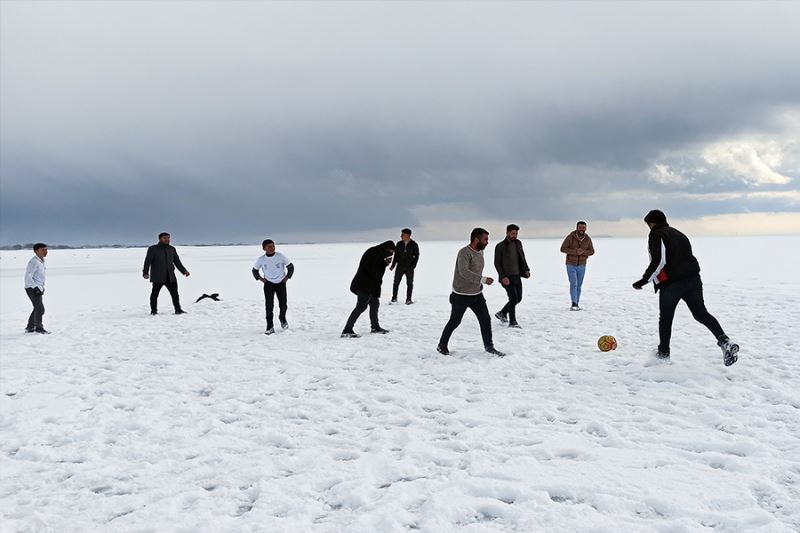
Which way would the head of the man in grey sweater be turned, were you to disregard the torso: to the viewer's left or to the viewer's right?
to the viewer's right

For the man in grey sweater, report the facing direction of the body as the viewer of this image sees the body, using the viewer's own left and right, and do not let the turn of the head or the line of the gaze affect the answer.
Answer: facing to the right of the viewer

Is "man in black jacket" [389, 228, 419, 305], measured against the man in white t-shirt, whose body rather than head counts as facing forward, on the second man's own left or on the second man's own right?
on the second man's own left

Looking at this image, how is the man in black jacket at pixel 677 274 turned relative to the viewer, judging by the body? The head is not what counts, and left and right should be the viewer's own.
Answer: facing away from the viewer and to the left of the viewer

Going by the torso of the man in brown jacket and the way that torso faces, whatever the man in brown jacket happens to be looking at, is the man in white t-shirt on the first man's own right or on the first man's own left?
on the first man's own right

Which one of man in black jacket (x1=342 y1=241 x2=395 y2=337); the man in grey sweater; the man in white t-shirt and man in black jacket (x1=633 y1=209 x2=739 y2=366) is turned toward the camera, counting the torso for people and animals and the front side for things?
the man in white t-shirt

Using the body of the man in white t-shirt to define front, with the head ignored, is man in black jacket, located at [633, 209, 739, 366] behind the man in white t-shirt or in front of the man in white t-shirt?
in front

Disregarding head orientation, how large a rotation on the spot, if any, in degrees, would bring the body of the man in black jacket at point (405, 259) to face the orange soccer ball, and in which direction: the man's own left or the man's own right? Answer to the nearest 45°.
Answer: approximately 45° to the man's own left

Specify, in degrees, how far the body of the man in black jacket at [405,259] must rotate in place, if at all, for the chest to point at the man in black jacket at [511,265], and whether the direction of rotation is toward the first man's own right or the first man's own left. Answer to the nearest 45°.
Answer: approximately 45° to the first man's own left

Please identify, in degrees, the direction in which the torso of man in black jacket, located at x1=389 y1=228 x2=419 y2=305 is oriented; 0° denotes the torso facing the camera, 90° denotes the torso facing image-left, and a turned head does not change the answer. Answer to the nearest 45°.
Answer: approximately 0°
